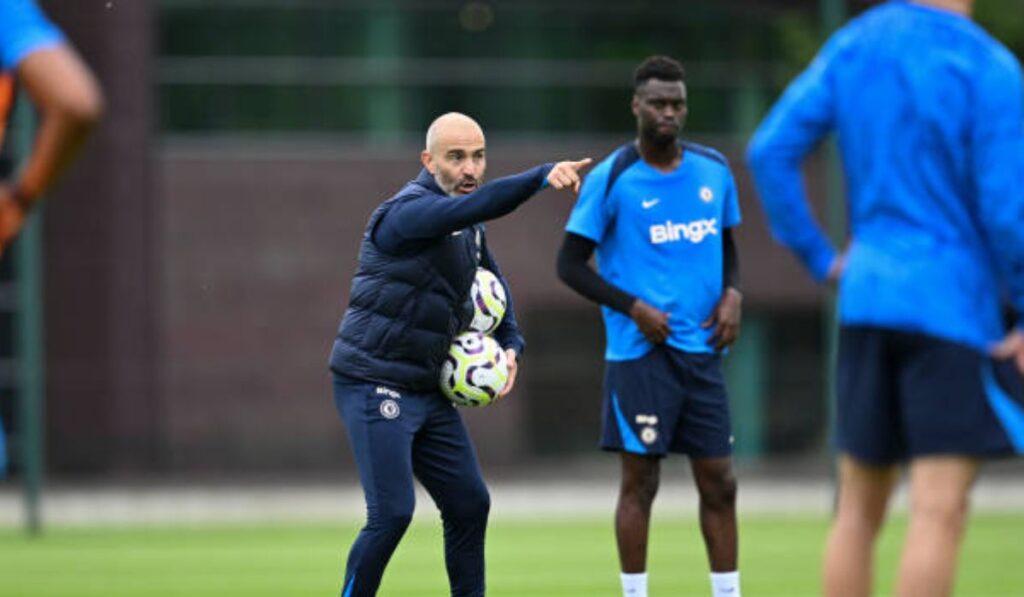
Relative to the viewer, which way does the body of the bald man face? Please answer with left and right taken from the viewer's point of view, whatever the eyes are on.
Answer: facing the viewer and to the right of the viewer

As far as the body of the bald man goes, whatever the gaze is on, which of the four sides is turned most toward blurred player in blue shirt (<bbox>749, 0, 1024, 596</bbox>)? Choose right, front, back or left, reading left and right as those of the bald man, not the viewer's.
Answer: front
